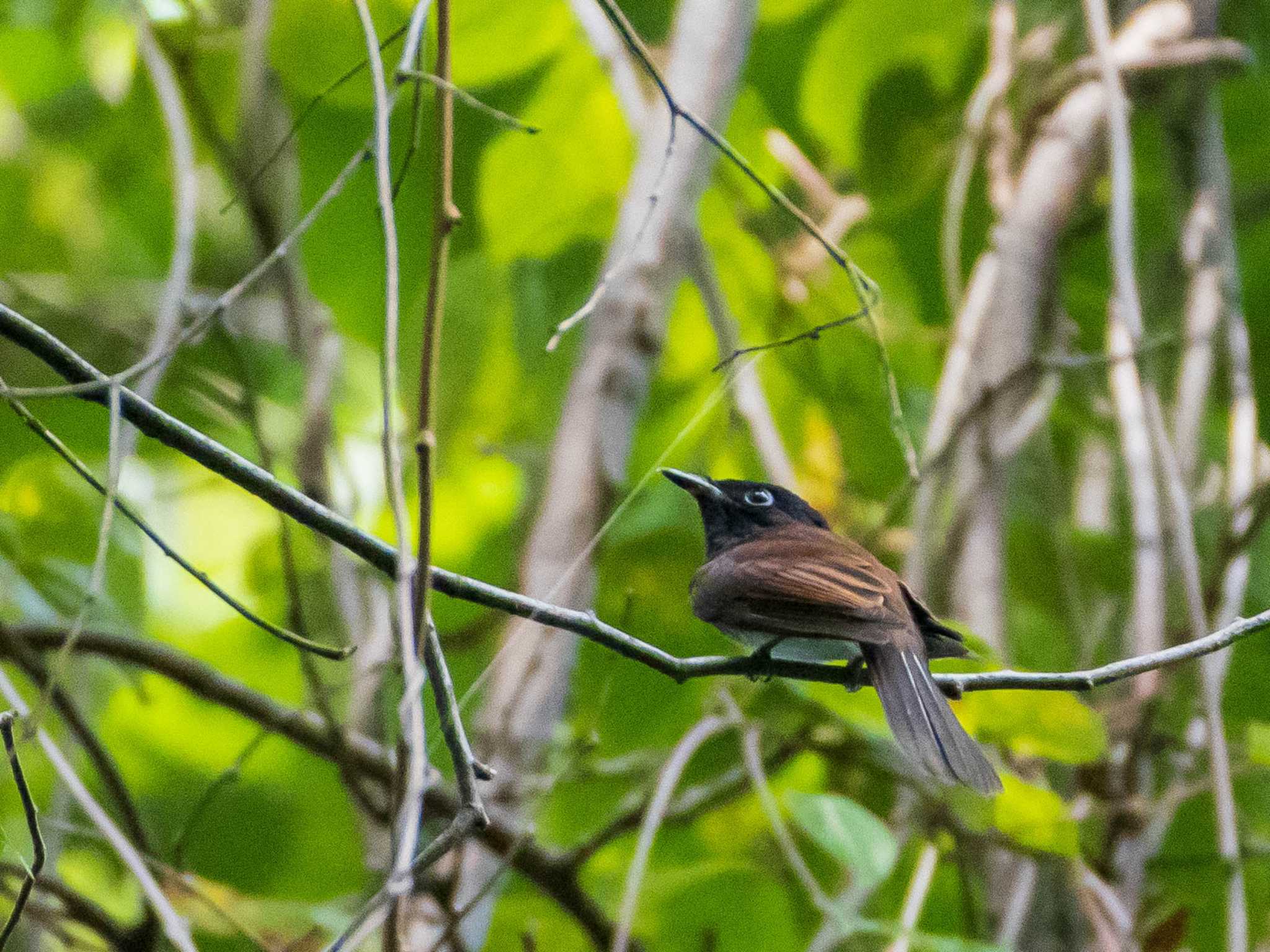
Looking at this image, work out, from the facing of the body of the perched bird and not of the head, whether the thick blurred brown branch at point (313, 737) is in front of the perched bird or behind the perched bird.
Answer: in front

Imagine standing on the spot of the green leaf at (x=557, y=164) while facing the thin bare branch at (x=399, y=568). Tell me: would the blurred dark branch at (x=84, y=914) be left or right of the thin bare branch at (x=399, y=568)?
right

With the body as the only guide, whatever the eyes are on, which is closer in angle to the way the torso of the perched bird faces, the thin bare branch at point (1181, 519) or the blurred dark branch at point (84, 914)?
the blurred dark branch

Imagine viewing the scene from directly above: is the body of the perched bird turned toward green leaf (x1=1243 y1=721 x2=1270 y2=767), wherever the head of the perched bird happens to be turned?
no

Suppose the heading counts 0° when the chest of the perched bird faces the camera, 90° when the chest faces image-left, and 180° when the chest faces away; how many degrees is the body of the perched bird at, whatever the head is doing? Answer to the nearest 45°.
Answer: approximately 135°

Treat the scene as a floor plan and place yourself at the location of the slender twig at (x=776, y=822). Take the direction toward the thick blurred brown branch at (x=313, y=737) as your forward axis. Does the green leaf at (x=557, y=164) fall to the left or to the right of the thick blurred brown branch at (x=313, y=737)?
right

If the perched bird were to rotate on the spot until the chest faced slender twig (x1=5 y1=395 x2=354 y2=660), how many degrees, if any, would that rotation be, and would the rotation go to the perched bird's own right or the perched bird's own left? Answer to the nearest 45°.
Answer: approximately 90° to the perched bird's own left

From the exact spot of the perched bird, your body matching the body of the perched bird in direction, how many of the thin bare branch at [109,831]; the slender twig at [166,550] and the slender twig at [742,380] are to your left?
2

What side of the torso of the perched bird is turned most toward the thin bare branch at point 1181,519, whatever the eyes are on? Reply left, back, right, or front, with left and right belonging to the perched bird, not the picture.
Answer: right

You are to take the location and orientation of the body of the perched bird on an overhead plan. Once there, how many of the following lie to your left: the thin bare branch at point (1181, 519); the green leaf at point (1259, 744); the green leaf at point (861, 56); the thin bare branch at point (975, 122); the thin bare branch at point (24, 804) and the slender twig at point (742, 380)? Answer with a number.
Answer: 1

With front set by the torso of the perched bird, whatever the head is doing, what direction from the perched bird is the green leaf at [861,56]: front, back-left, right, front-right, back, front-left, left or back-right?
front-right

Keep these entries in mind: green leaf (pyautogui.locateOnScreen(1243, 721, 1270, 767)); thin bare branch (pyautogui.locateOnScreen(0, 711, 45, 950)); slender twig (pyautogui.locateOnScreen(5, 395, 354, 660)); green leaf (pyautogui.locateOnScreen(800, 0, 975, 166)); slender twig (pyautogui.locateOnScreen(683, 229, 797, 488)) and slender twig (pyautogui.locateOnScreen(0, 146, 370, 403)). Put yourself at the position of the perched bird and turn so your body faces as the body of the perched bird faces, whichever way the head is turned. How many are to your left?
3

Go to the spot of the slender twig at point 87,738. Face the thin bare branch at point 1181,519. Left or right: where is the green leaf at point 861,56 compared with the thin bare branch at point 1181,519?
left

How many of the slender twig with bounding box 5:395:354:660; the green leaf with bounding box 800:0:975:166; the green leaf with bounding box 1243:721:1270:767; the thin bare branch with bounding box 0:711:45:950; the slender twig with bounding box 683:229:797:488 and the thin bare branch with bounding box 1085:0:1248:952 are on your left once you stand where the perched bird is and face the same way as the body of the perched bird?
2

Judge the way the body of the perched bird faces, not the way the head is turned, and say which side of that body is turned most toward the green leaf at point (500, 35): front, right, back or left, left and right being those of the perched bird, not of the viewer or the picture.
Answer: front
